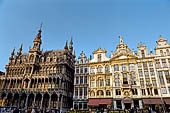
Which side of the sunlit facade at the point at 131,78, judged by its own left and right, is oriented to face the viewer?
front

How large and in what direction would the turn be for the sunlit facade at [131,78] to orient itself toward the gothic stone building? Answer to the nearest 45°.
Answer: approximately 90° to its right
